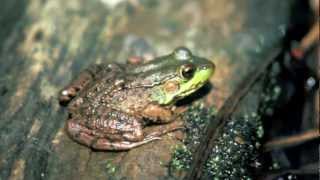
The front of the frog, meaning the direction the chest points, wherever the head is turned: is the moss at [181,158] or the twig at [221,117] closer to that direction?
the twig

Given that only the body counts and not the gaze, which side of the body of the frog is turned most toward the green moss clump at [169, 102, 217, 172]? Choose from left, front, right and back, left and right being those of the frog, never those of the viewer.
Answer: front

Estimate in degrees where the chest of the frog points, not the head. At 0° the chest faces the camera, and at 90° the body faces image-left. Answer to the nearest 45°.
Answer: approximately 270°

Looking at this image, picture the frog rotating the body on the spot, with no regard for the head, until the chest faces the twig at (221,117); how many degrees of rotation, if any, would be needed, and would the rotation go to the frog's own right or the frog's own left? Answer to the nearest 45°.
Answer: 0° — it already faces it

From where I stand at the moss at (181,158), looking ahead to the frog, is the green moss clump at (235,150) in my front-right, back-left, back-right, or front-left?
back-right

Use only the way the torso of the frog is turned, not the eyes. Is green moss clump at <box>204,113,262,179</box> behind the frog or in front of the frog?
in front

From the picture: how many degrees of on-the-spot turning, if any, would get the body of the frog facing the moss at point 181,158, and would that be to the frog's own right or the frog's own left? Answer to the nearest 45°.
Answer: approximately 45° to the frog's own right
